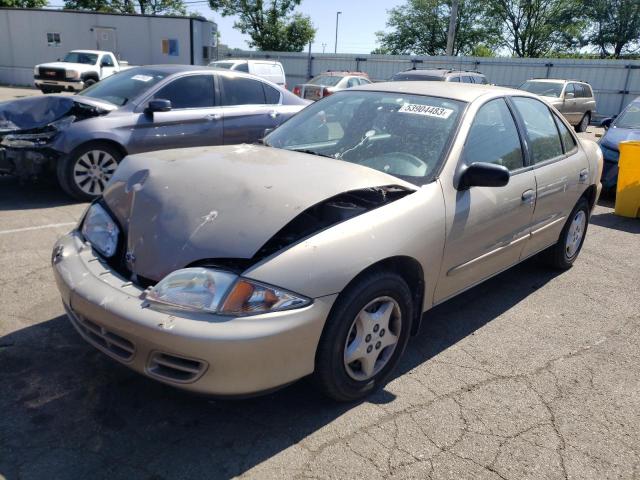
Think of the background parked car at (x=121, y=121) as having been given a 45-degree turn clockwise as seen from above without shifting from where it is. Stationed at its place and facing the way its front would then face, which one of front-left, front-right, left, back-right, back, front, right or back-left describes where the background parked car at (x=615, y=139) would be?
back

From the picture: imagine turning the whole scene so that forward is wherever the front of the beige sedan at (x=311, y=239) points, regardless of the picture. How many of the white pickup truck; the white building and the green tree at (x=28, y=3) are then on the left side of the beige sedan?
0

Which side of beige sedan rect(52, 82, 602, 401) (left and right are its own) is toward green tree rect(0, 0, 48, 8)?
right

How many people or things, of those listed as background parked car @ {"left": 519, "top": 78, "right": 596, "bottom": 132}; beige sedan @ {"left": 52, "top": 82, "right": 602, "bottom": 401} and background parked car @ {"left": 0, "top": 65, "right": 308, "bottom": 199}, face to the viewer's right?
0

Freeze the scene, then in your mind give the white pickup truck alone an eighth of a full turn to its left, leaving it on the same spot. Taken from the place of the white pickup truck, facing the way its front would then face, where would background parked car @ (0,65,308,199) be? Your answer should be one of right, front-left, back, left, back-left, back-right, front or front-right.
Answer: front

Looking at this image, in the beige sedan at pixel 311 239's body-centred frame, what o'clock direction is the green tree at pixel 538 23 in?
The green tree is roughly at 5 o'clock from the beige sedan.

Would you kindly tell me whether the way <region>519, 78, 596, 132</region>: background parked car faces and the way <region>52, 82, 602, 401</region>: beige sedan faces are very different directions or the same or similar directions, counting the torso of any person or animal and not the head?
same or similar directions

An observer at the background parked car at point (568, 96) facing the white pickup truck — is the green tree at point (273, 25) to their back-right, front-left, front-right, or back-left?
front-right

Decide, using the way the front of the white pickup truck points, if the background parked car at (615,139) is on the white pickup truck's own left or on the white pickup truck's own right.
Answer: on the white pickup truck's own left

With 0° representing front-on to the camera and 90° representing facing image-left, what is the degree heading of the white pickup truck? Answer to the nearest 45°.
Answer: approximately 45°

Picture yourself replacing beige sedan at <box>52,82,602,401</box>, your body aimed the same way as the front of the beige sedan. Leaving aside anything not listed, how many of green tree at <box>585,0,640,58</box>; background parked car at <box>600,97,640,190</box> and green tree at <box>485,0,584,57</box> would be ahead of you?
0

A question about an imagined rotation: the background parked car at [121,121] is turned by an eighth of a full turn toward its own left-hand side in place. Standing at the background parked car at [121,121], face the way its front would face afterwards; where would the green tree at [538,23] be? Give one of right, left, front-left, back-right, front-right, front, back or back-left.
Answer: back-left

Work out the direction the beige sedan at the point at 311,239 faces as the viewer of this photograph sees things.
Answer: facing the viewer and to the left of the viewer
